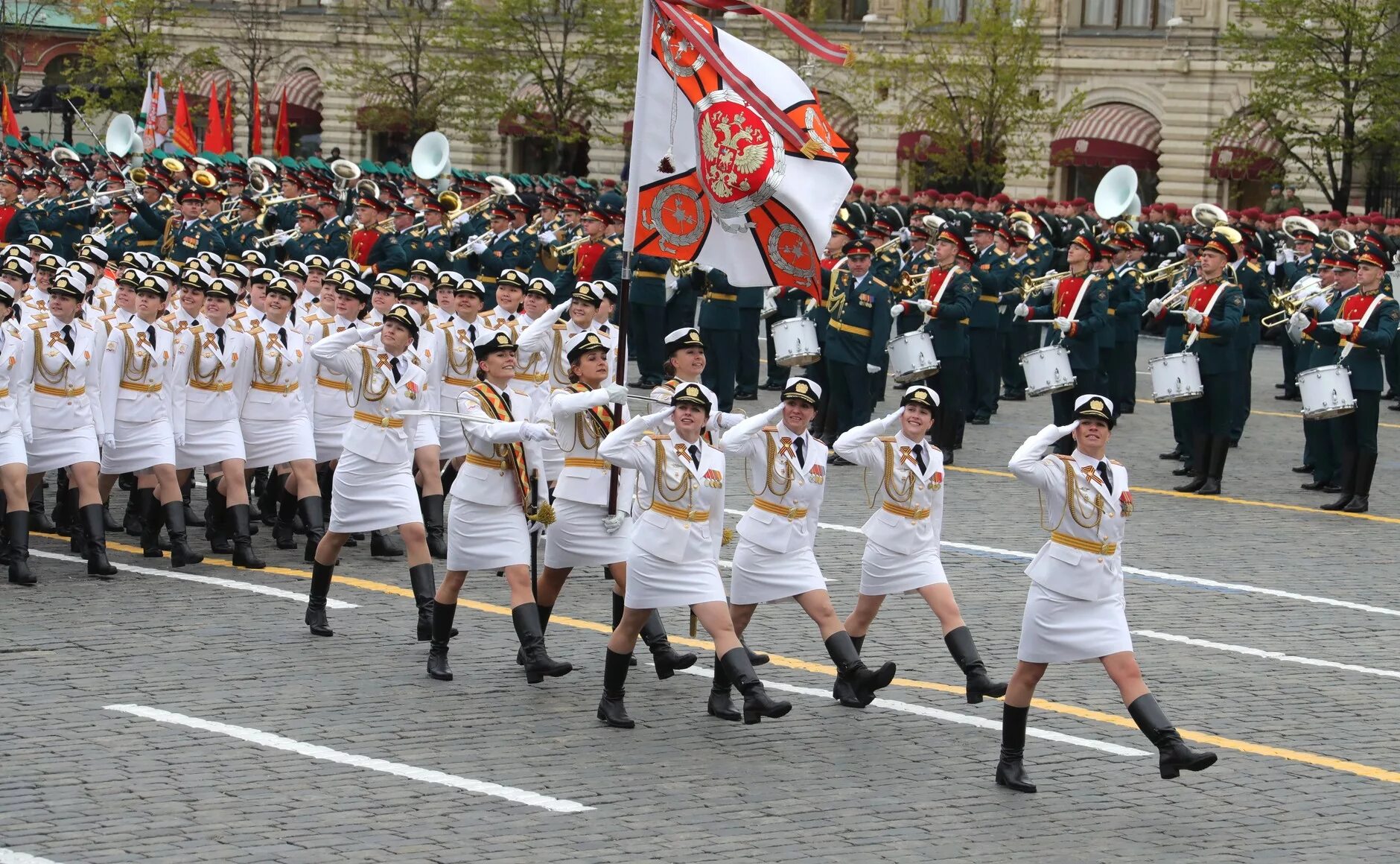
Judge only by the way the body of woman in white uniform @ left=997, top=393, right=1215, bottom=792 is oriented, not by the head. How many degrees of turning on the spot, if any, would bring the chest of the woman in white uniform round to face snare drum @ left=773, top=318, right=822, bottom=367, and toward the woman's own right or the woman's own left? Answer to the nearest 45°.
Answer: approximately 135° to the woman's own left

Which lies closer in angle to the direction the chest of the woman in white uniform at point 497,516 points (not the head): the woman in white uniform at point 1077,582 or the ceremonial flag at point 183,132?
the woman in white uniform

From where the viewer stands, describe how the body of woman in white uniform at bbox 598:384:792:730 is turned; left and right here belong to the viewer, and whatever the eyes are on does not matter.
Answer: facing the viewer and to the right of the viewer

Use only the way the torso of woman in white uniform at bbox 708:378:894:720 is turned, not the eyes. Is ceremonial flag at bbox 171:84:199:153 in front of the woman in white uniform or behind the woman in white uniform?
behind

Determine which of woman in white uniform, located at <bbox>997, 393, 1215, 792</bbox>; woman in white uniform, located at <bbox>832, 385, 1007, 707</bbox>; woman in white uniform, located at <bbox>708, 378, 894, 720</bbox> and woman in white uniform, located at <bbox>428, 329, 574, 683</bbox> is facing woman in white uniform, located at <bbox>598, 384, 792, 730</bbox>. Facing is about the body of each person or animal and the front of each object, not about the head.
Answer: woman in white uniform, located at <bbox>428, 329, 574, 683</bbox>

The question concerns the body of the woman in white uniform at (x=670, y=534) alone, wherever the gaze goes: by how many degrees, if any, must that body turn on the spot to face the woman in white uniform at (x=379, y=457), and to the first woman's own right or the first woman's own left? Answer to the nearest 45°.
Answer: approximately 180°

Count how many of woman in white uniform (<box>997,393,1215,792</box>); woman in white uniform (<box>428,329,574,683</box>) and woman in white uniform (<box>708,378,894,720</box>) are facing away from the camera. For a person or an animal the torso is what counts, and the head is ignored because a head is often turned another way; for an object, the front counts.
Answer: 0

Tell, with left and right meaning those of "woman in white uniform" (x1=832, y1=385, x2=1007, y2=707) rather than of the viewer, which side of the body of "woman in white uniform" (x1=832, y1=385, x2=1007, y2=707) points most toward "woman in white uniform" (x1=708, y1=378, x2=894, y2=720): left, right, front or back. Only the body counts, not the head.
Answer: right

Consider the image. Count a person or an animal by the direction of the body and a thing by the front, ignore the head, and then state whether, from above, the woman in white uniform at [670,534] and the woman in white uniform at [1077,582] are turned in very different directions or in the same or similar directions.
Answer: same or similar directions

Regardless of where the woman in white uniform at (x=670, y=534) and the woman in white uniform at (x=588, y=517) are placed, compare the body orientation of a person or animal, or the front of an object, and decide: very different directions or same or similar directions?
same or similar directions

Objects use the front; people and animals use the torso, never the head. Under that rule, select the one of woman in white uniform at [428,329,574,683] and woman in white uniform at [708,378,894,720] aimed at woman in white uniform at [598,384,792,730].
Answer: woman in white uniform at [428,329,574,683]

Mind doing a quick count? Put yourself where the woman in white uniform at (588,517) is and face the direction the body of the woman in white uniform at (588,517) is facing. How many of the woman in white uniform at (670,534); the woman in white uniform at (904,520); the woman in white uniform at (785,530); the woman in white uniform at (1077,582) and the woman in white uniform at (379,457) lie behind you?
1

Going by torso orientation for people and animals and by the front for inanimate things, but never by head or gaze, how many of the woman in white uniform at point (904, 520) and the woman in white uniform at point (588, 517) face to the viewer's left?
0

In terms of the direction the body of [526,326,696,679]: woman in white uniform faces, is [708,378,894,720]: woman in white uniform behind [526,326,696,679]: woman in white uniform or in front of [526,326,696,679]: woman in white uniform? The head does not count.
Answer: in front

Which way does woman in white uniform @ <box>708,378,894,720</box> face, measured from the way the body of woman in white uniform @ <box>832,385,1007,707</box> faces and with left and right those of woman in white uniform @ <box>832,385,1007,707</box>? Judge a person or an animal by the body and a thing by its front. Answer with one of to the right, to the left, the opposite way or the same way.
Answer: the same way

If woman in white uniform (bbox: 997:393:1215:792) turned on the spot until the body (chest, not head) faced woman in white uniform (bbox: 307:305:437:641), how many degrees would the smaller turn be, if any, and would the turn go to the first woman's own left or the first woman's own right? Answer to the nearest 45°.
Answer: approximately 135° to the first woman's own right
